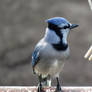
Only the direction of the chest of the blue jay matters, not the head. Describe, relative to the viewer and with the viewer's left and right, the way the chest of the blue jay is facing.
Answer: facing the viewer and to the right of the viewer
